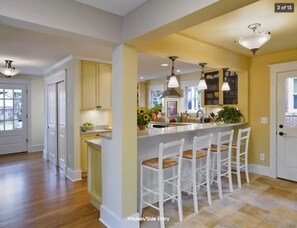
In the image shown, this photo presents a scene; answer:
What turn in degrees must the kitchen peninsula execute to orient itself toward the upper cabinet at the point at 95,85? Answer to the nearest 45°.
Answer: approximately 180°

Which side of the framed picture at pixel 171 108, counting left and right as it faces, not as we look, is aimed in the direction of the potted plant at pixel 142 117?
front

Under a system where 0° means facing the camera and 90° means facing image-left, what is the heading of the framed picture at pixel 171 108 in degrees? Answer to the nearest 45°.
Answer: approximately 0°

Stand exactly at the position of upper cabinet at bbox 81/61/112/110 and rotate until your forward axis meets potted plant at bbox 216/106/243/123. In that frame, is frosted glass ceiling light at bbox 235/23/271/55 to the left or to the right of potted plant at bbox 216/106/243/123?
right

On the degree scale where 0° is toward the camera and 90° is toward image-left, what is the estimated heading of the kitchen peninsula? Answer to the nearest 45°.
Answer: approximately 315°

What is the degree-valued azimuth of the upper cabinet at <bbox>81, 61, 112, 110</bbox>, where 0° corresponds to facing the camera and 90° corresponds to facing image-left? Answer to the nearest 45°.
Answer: approximately 315°

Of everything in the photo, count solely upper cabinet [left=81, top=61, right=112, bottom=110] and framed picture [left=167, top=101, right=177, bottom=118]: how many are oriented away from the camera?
0

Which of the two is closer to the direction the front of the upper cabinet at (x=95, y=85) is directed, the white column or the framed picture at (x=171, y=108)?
the white column

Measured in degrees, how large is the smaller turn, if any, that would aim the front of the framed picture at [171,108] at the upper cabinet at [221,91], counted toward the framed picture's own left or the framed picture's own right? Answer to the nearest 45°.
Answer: approximately 45° to the framed picture's own left
